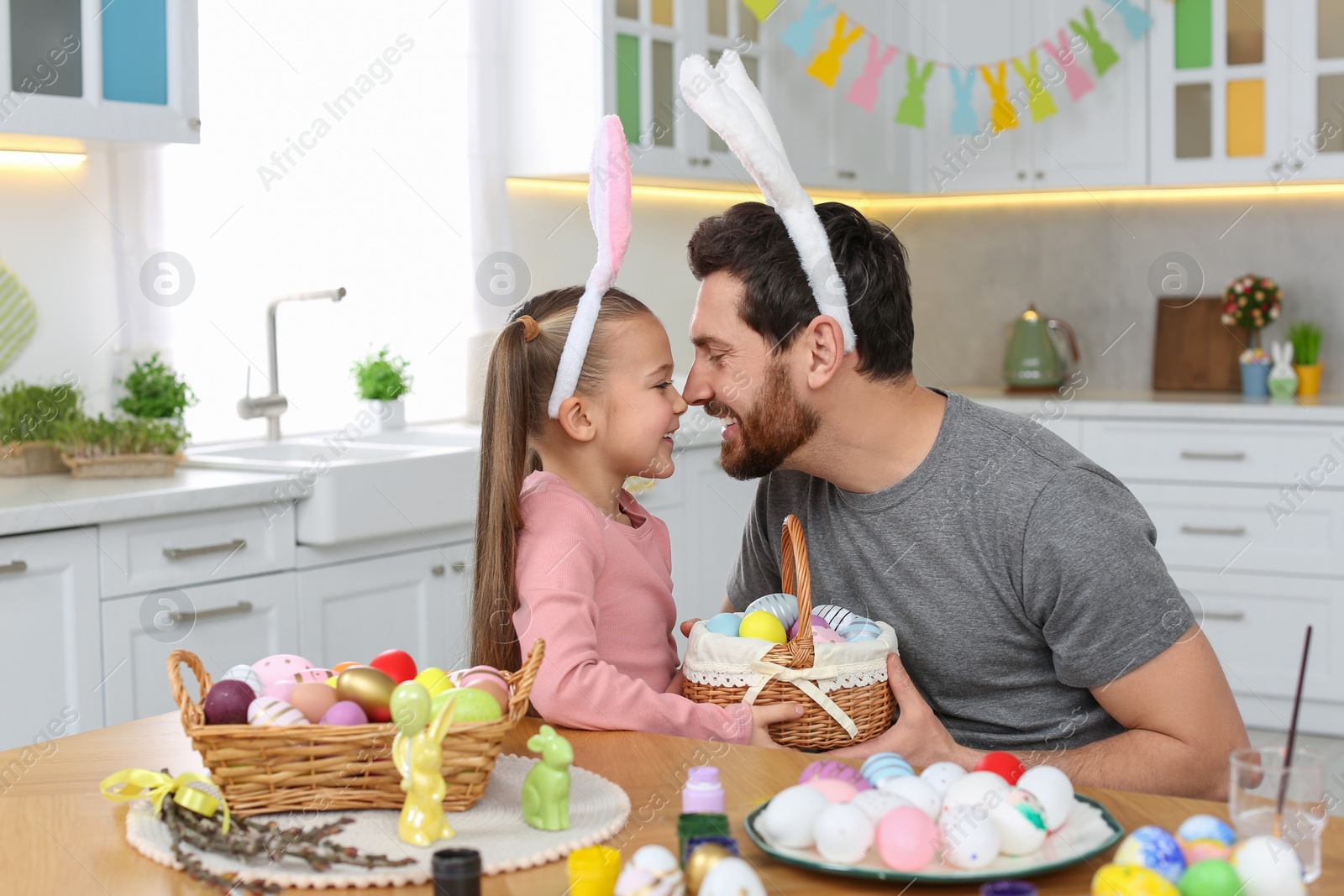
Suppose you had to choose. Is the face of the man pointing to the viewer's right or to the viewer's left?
to the viewer's left

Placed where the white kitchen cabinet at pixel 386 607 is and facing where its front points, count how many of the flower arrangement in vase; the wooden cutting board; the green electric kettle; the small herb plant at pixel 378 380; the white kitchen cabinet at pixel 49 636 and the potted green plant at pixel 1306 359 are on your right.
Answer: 1

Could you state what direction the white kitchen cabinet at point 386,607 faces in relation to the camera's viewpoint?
facing the viewer and to the right of the viewer

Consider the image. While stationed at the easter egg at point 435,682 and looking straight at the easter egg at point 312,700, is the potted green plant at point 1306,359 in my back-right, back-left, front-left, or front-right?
back-right

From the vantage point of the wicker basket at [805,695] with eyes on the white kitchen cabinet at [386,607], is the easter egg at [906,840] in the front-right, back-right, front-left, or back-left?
back-left

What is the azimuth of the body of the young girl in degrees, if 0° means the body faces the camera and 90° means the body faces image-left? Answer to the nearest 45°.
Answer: approximately 270°
